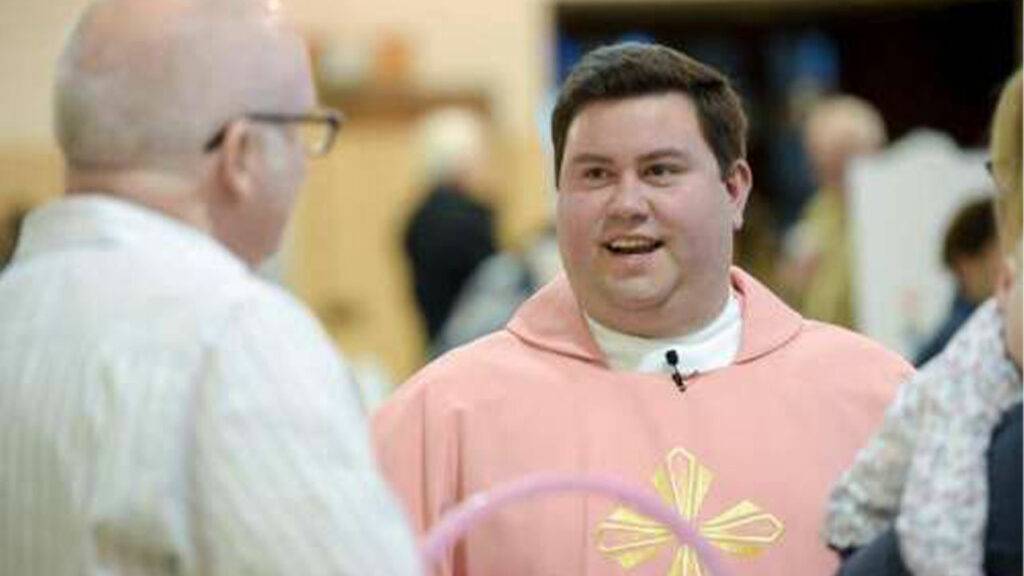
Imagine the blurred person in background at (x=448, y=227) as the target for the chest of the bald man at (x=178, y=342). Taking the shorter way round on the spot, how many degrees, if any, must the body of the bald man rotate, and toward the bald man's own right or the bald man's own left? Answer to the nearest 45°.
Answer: approximately 45° to the bald man's own left

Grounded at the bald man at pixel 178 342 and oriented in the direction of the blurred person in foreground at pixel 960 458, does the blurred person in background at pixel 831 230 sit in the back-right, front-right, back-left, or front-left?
front-left

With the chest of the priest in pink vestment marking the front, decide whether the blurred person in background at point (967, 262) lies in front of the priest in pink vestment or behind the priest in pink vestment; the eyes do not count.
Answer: behind

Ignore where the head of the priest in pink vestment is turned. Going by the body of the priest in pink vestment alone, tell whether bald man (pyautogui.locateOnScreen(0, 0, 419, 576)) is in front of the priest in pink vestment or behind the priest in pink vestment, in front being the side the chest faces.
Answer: in front

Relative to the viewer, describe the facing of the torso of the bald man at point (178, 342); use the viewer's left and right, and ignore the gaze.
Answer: facing away from the viewer and to the right of the viewer

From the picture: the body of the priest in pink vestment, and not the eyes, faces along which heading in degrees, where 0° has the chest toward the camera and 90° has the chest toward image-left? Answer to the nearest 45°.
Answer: approximately 0°

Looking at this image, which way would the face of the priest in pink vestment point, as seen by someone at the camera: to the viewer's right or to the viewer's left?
to the viewer's left

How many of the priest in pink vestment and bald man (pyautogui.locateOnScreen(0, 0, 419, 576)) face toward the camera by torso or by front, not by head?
1

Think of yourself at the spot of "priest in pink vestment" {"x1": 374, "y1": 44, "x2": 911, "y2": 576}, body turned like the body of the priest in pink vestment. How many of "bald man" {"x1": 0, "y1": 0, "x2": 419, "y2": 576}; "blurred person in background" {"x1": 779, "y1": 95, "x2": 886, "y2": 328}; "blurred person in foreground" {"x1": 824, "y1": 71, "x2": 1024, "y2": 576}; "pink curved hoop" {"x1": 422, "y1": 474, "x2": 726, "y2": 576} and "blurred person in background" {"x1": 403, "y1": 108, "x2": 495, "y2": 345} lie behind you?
2

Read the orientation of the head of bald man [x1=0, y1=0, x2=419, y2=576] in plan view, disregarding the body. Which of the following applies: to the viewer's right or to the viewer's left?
to the viewer's right
